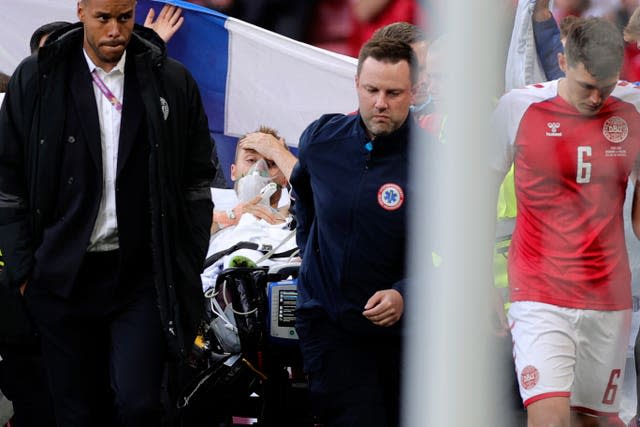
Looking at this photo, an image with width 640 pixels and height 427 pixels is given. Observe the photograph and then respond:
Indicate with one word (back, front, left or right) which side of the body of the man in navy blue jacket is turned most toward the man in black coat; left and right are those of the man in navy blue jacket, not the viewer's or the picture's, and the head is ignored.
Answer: right

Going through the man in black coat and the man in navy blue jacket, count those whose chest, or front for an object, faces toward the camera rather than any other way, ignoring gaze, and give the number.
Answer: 2

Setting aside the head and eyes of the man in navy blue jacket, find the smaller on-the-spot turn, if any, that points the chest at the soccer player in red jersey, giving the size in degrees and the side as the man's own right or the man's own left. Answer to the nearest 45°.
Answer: approximately 90° to the man's own left

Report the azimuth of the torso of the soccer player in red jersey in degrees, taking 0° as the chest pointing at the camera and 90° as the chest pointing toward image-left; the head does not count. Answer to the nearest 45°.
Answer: approximately 0°

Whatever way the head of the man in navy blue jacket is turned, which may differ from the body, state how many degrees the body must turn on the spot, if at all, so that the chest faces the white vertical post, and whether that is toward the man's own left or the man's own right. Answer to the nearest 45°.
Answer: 0° — they already face it

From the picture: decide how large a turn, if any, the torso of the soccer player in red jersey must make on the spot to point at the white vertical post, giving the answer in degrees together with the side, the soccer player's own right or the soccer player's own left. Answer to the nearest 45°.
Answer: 0° — they already face it

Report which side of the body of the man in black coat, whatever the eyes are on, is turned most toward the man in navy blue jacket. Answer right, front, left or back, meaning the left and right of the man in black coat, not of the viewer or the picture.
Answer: left
